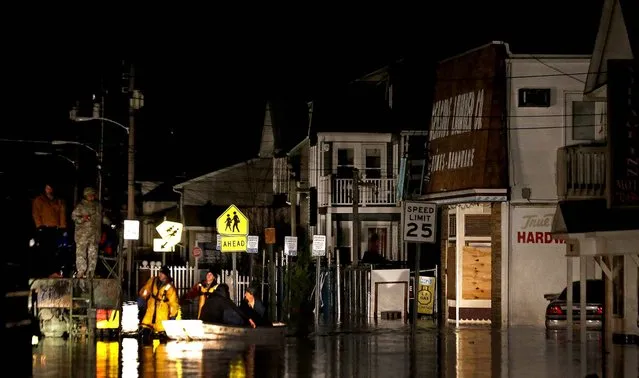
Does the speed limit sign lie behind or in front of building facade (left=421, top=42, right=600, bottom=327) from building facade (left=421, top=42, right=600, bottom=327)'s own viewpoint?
in front

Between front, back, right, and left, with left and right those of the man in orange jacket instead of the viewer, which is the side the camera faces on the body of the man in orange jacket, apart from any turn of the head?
front

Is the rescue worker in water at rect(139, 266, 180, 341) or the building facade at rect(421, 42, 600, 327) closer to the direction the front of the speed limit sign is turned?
the rescue worker in water

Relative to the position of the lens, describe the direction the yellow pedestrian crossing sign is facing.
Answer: facing the viewer

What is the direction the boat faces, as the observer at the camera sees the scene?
facing to the left of the viewer

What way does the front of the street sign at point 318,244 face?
toward the camera

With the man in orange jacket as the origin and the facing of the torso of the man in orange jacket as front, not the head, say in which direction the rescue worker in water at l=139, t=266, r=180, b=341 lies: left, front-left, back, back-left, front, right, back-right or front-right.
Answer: left

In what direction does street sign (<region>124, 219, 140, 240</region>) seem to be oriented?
toward the camera

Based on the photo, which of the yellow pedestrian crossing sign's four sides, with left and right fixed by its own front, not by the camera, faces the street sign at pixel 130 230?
right

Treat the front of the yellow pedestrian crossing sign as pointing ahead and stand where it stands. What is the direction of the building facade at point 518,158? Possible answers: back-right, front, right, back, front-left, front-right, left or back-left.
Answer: left

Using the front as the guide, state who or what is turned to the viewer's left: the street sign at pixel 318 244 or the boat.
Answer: the boat

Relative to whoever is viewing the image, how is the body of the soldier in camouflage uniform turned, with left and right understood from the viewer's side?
facing the viewer
